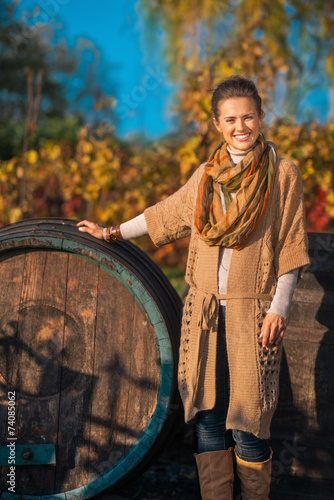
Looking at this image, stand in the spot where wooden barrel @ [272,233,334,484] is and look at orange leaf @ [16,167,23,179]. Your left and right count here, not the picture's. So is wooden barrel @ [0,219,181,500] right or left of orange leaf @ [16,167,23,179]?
left

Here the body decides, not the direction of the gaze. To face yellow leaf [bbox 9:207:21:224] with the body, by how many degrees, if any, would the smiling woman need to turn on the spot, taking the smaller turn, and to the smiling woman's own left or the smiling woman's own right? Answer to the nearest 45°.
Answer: approximately 135° to the smiling woman's own right

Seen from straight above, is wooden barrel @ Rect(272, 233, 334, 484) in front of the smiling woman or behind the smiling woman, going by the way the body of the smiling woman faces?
behind

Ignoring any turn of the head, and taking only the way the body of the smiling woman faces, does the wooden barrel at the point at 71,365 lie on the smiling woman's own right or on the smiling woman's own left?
on the smiling woman's own right

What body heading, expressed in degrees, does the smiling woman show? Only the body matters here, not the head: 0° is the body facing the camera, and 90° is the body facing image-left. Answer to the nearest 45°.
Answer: approximately 0°
